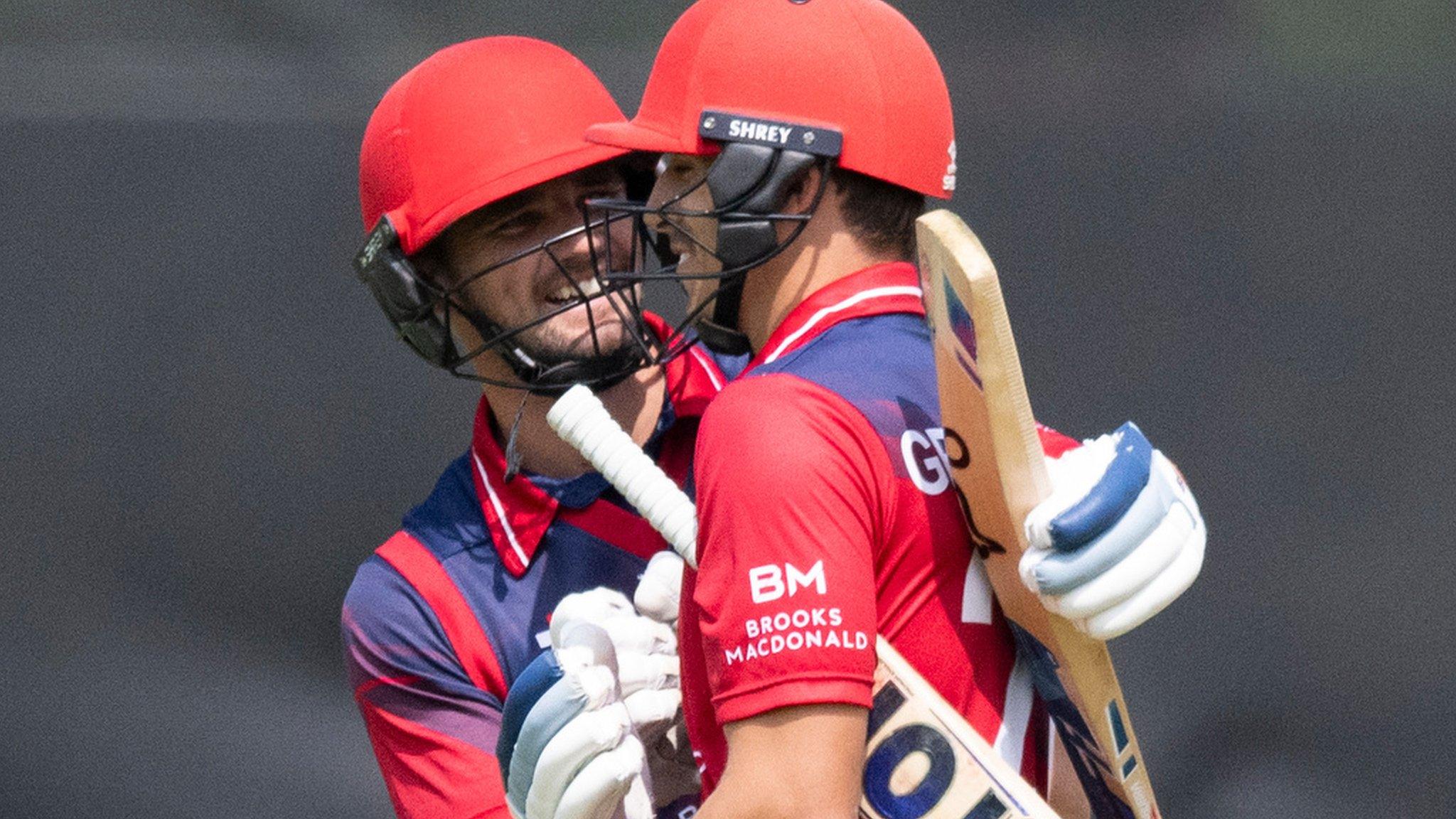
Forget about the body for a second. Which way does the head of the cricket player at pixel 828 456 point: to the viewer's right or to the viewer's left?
to the viewer's left

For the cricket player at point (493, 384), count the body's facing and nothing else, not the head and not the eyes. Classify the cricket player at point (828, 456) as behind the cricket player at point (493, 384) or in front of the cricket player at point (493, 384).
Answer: in front

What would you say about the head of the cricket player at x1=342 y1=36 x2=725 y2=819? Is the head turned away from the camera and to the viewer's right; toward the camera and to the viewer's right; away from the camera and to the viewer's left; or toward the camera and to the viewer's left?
toward the camera and to the viewer's right

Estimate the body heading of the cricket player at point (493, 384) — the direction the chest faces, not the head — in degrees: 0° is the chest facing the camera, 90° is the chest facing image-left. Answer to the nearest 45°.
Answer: approximately 315°
